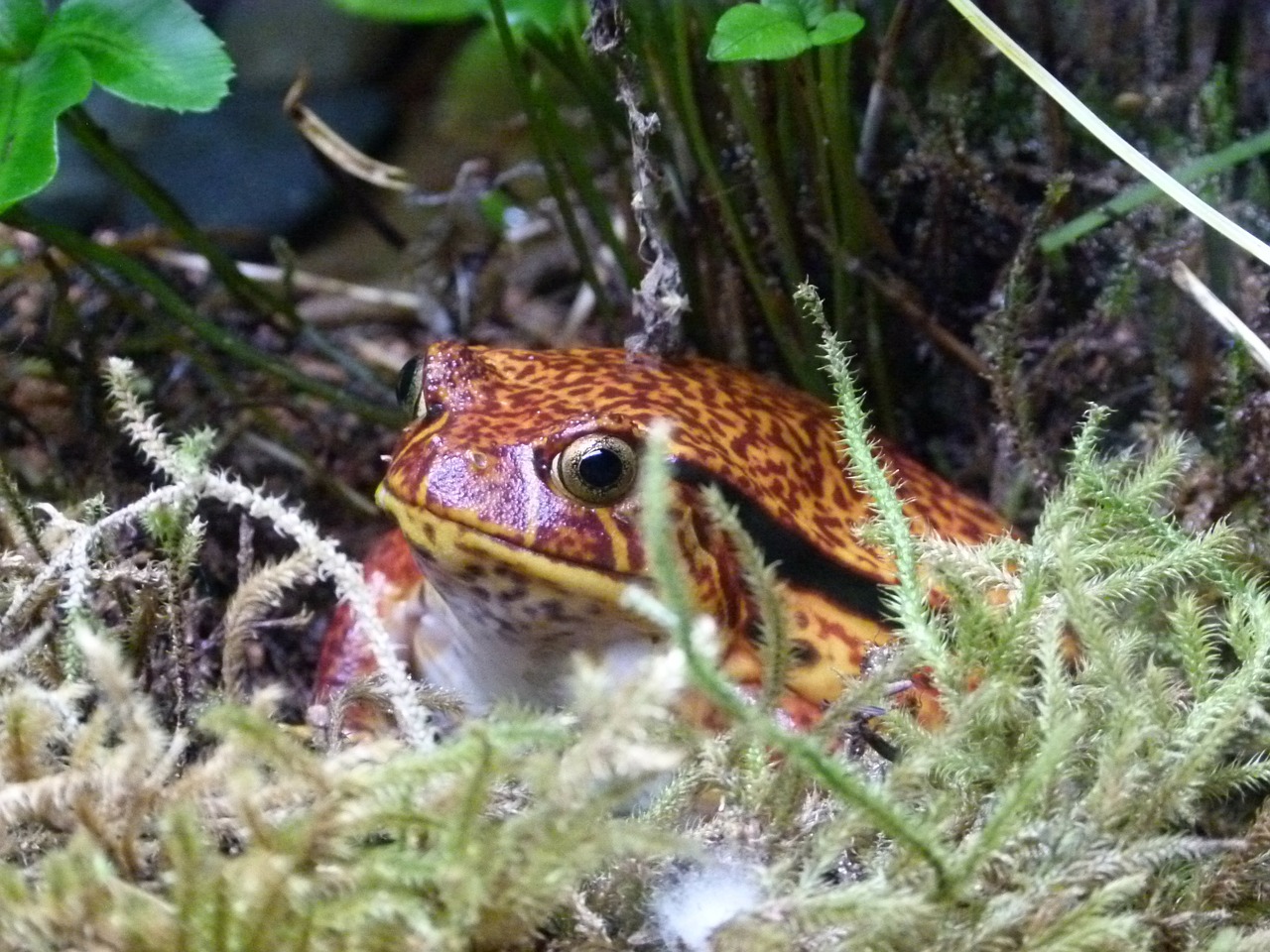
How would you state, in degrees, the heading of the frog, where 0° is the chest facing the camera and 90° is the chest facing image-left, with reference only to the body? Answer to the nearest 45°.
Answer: approximately 45°
